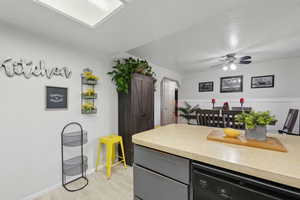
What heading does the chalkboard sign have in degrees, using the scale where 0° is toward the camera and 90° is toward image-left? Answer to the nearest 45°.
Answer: approximately 0°

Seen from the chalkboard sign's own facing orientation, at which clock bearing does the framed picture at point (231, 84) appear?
The framed picture is roughly at 9 o'clock from the chalkboard sign.

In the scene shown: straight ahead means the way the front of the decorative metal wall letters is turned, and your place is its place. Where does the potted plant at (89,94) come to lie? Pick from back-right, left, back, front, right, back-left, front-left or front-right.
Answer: left

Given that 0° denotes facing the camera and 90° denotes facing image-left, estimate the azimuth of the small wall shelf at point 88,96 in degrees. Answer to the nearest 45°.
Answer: approximately 315°

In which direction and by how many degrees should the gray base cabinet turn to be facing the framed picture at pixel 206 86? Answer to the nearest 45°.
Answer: approximately 135° to its right

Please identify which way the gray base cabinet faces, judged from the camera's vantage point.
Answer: facing the viewer and to the left of the viewer

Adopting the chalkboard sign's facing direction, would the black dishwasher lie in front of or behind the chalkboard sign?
in front

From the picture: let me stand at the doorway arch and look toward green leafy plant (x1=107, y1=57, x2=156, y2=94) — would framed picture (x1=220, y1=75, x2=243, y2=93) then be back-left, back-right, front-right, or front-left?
back-left
